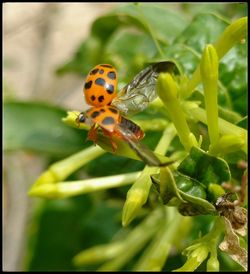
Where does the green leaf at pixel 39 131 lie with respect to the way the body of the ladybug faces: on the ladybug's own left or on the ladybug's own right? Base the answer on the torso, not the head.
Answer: on the ladybug's own right
